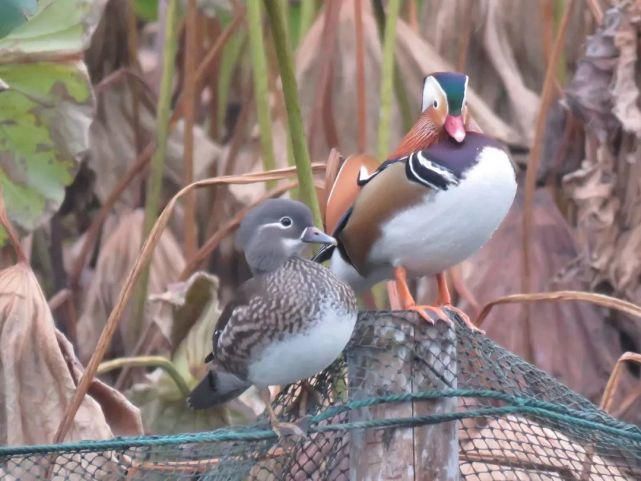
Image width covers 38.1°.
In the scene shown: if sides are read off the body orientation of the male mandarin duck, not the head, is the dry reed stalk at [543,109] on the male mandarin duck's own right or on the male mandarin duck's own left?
on the male mandarin duck's own left

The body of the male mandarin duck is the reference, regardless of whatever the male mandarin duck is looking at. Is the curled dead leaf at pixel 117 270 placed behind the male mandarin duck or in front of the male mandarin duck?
behind

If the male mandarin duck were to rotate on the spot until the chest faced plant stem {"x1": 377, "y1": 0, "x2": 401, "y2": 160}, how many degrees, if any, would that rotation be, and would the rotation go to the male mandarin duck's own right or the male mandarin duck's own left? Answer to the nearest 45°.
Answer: approximately 135° to the male mandarin duck's own left

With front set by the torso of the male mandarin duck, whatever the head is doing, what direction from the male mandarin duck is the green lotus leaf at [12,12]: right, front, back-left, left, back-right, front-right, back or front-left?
back-right

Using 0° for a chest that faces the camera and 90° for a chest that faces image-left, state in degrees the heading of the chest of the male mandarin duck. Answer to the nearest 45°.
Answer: approximately 315°

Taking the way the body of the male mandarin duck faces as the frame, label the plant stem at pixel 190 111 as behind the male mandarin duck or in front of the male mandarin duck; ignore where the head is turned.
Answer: behind

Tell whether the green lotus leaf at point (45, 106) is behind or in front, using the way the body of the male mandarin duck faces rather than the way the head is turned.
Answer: behind

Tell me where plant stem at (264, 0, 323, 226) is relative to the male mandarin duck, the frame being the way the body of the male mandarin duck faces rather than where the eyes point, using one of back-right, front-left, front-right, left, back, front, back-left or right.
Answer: back

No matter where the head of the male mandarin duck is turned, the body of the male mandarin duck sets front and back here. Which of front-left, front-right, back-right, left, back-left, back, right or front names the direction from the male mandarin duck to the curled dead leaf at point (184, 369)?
back

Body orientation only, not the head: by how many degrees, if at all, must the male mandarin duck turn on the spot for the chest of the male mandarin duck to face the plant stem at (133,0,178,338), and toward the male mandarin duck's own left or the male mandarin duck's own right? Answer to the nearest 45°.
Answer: approximately 180°

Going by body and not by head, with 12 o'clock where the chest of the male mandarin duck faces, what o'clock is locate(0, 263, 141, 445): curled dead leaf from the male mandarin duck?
The curled dead leaf is roughly at 5 o'clock from the male mandarin duck.
